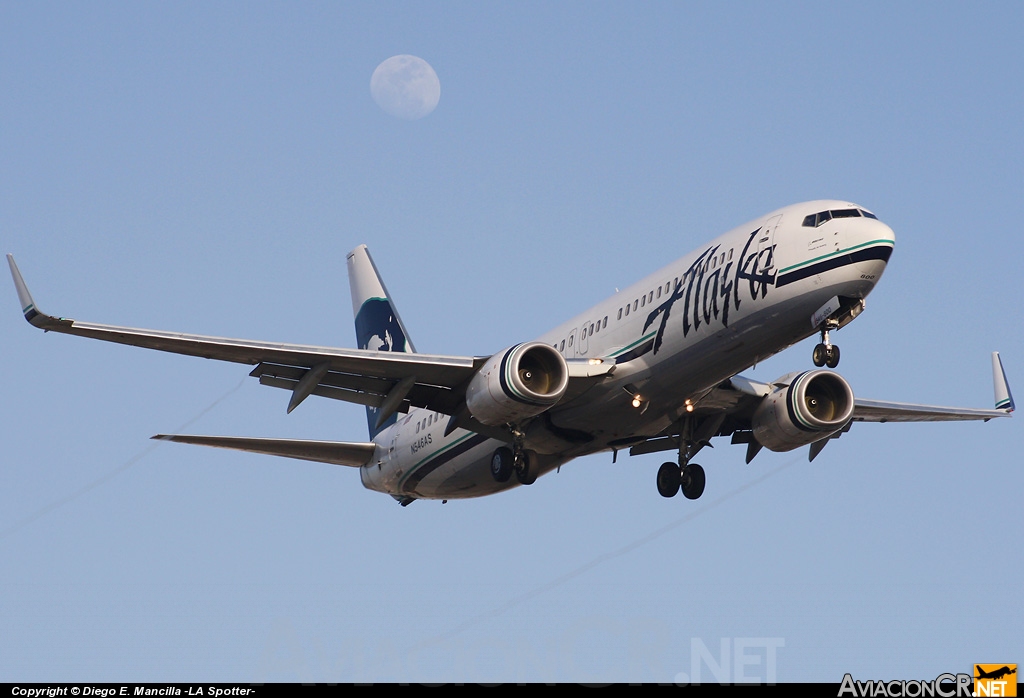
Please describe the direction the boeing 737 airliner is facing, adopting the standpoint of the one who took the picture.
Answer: facing the viewer and to the right of the viewer
